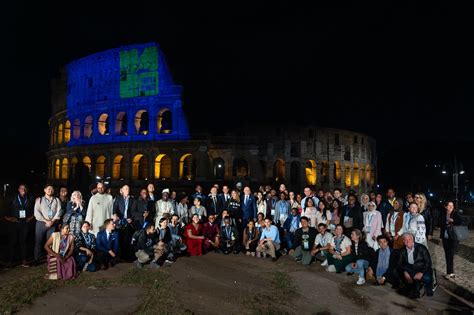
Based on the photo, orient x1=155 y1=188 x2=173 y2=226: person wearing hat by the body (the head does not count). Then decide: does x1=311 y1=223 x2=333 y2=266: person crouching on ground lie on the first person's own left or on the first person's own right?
on the first person's own left

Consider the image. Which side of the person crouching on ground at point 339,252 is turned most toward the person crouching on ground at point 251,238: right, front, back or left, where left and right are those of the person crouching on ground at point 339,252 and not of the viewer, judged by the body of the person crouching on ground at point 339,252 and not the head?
right

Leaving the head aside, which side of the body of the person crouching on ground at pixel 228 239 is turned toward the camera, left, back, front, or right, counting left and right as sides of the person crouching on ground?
front

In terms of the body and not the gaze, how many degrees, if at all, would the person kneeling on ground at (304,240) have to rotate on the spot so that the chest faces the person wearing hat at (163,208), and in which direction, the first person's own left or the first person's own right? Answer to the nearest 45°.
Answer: approximately 90° to the first person's own right

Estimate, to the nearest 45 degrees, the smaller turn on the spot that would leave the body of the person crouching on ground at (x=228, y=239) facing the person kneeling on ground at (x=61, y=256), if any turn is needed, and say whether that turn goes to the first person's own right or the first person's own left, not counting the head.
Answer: approximately 45° to the first person's own right

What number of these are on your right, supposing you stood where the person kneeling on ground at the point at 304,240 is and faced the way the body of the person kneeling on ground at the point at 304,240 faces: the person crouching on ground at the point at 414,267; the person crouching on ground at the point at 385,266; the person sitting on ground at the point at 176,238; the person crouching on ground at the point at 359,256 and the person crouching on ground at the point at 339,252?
1

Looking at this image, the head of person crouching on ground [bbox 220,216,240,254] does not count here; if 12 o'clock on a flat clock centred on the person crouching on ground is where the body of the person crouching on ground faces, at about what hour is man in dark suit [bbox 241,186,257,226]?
The man in dark suit is roughly at 7 o'clock from the person crouching on ground.

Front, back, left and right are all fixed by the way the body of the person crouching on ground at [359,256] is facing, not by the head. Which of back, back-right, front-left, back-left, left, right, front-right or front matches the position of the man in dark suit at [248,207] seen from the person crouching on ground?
right

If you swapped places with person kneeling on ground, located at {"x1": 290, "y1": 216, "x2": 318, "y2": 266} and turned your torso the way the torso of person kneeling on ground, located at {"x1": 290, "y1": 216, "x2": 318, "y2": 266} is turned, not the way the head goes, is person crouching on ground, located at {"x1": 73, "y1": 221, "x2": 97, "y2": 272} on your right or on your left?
on your right

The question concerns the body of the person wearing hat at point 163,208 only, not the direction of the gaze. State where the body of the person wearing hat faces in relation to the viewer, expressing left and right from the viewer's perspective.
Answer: facing the viewer

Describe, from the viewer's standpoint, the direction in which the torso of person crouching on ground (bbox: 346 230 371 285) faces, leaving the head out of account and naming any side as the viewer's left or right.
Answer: facing the viewer and to the left of the viewer

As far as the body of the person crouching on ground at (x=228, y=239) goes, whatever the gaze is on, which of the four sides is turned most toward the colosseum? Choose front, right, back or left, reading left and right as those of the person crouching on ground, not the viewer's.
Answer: back
